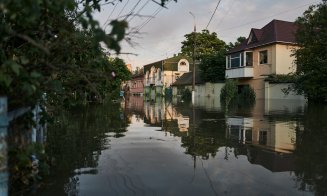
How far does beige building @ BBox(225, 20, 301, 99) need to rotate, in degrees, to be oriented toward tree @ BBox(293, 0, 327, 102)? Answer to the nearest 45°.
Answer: approximately 45° to its left

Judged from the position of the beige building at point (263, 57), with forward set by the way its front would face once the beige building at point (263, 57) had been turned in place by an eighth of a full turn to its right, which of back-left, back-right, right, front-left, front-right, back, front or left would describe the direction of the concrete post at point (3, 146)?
left

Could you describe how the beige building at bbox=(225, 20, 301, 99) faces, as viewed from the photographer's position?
facing the viewer and to the left of the viewer

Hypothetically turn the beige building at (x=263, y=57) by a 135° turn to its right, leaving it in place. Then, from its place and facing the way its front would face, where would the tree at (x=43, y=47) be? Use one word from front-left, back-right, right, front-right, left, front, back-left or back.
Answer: back

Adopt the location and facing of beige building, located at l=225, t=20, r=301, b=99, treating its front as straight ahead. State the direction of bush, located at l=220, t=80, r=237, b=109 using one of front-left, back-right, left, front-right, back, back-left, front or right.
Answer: front
